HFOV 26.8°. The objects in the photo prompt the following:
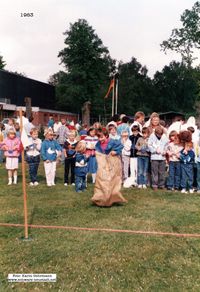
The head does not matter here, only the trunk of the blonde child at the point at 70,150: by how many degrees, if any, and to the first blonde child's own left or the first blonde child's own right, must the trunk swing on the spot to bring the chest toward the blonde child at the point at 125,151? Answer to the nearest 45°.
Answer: approximately 90° to the first blonde child's own left

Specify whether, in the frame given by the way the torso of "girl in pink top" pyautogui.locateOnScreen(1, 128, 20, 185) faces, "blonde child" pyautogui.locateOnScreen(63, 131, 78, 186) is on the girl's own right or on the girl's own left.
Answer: on the girl's own left

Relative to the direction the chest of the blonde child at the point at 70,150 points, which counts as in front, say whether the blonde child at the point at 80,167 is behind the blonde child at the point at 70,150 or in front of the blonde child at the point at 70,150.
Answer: in front

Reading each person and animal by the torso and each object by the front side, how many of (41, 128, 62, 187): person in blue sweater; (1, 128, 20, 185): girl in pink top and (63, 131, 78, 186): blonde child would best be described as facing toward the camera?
3

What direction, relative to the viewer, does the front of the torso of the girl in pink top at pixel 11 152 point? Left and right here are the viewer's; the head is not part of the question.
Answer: facing the viewer

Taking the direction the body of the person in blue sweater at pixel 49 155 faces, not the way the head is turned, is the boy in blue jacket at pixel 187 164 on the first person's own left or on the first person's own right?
on the first person's own left
